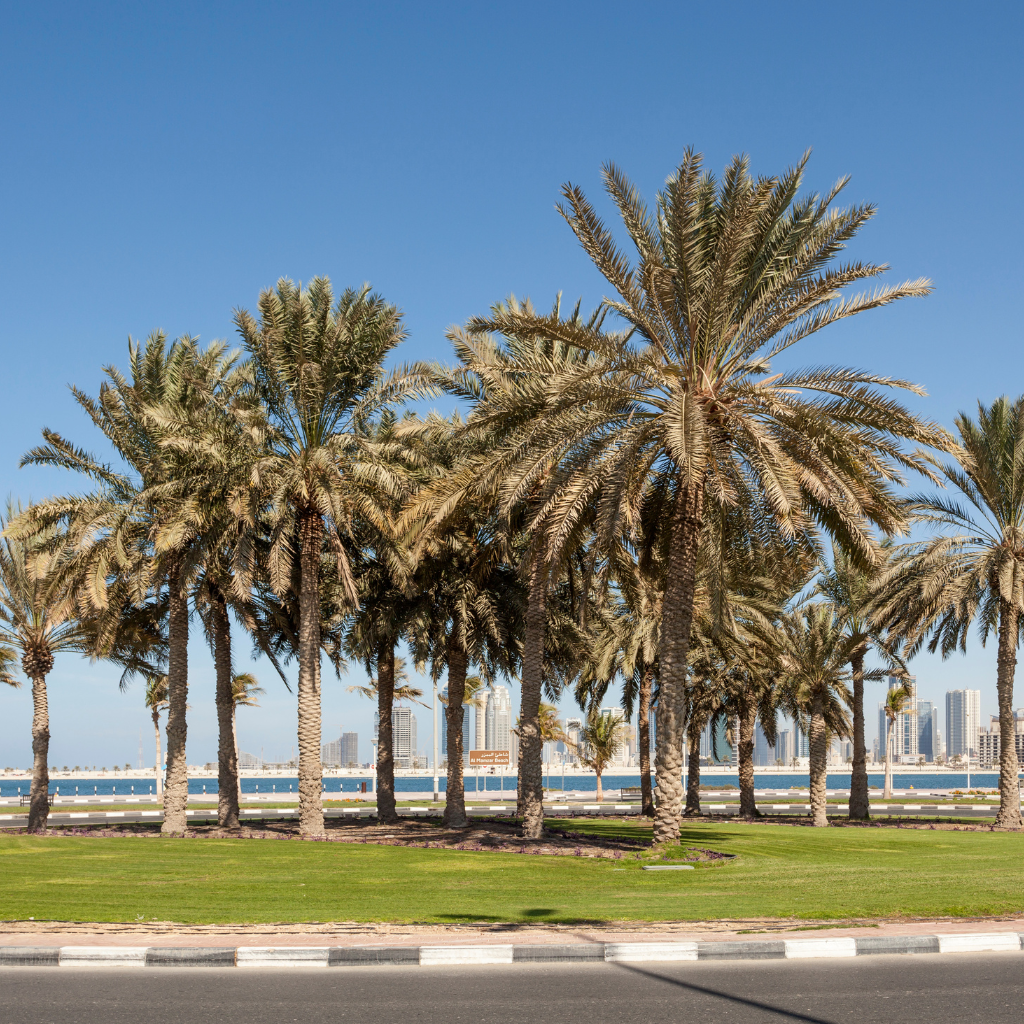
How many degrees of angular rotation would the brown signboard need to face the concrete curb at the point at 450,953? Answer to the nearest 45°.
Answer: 0° — it already faces it

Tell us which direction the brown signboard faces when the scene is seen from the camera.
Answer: facing the viewer

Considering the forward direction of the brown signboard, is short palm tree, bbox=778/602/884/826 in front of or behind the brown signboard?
in front

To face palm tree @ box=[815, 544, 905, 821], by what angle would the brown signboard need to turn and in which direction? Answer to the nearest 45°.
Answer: approximately 45° to its left

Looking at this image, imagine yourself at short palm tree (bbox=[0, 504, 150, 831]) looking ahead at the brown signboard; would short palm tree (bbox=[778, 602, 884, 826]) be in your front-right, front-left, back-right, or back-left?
front-right
